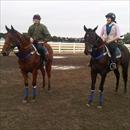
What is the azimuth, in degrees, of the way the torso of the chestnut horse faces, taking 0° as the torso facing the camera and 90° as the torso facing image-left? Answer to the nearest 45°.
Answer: approximately 45°

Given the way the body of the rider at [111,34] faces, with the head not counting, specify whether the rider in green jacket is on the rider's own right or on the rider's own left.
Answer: on the rider's own right

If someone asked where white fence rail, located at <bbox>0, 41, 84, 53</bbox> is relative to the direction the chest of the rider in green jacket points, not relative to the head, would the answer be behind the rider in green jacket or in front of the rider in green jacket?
behind

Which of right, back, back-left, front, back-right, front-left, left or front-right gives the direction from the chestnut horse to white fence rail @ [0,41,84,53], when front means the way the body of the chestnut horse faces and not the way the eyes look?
back-right

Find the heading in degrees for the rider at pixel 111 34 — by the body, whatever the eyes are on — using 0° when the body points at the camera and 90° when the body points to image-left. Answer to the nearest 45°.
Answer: approximately 45°

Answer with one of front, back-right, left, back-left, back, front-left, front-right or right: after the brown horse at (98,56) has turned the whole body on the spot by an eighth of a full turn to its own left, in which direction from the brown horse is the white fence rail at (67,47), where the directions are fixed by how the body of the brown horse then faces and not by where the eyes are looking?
back

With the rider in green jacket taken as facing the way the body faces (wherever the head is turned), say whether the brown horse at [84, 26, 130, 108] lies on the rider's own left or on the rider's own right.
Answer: on the rider's own left

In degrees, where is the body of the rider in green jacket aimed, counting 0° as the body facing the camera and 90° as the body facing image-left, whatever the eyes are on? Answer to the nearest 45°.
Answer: approximately 45°

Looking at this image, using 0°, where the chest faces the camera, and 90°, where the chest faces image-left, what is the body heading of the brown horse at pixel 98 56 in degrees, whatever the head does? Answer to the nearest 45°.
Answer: approximately 45°

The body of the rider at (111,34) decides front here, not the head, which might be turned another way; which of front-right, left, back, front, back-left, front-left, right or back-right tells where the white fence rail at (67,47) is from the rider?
back-right
